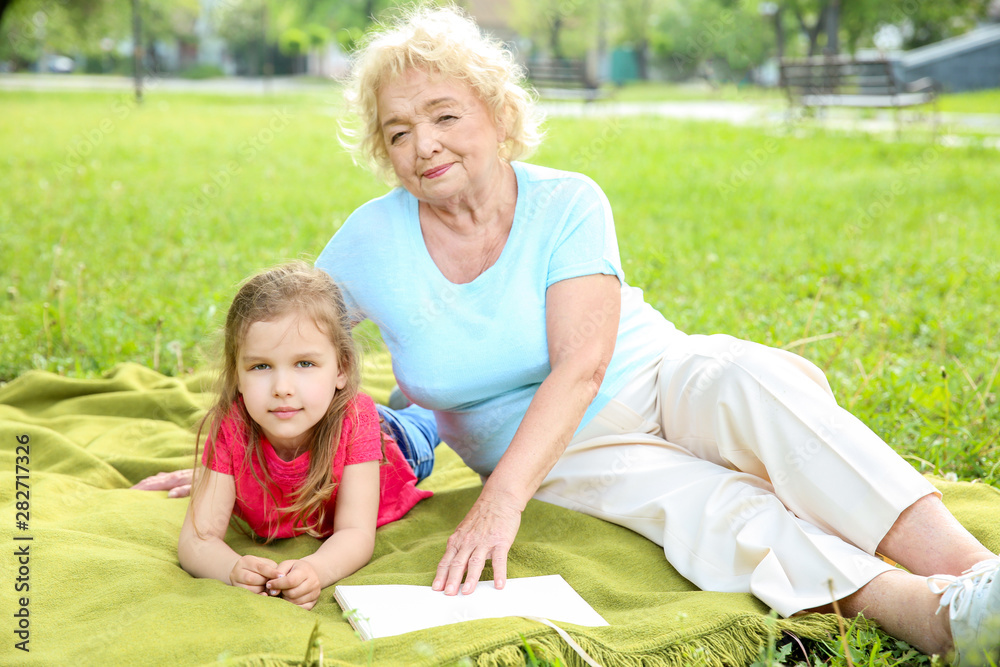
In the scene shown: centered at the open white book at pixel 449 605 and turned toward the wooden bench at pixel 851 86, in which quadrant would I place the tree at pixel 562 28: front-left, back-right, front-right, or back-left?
front-left

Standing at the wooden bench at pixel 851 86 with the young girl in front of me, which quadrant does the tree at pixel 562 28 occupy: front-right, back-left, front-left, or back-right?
back-right

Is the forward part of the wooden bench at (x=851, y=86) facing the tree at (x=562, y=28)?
no

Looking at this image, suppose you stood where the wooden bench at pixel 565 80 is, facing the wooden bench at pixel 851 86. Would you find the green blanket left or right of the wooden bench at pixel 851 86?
right

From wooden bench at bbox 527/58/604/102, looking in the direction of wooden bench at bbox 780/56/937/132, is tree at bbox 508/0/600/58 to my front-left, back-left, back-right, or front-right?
back-left
